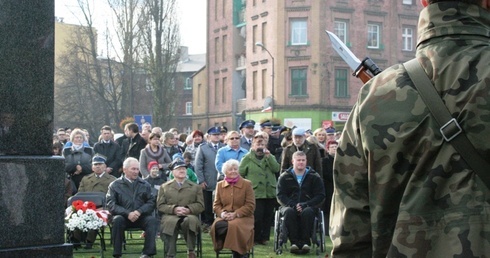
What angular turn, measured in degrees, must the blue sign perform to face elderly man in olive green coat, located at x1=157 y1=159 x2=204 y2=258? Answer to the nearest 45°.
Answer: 0° — it already faces them

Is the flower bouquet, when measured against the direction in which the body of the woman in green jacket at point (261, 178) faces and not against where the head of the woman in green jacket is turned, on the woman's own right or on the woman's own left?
on the woman's own right

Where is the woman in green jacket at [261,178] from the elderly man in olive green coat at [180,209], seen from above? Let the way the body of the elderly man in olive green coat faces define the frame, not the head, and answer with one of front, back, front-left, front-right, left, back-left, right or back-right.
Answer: back-left

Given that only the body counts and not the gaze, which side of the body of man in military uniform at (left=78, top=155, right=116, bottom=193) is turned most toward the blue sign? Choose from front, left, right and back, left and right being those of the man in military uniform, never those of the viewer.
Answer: back

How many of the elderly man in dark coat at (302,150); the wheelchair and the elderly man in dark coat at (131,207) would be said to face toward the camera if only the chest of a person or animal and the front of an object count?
3

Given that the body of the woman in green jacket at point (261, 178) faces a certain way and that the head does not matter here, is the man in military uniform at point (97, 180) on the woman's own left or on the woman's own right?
on the woman's own right

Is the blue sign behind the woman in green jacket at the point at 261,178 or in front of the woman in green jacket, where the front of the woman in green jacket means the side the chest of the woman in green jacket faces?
behind

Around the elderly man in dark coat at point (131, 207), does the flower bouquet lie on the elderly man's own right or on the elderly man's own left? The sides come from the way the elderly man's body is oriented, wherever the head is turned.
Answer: on the elderly man's own right

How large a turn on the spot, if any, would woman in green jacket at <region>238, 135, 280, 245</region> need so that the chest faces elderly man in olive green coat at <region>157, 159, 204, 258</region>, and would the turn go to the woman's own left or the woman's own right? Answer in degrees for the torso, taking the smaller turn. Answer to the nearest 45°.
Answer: approximately 45° to the woman's own right
